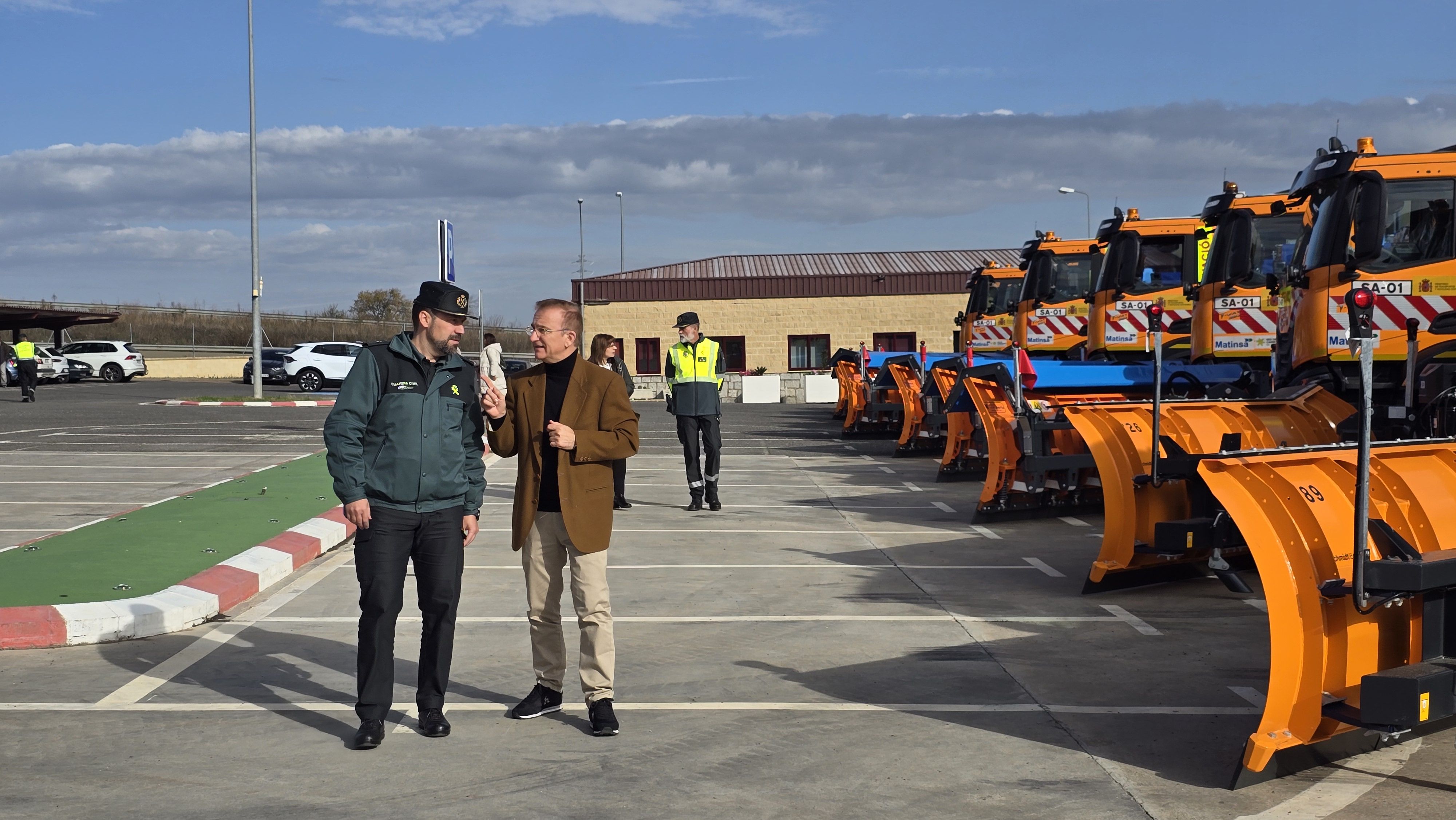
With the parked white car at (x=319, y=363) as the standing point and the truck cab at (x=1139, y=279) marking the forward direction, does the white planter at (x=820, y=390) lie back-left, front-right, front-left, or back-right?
front-left

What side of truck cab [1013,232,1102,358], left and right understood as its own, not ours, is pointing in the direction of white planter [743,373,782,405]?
right

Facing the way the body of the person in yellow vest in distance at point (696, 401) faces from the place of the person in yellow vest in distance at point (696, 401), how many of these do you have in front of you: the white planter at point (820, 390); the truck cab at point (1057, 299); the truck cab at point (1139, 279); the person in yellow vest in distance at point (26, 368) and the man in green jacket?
1

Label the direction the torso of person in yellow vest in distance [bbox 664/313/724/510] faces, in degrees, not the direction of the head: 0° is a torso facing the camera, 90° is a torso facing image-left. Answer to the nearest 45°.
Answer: approximately 0°

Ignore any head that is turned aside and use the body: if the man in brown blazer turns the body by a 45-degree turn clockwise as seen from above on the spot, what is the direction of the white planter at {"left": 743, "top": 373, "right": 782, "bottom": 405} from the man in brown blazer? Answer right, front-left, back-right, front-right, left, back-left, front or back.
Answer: right

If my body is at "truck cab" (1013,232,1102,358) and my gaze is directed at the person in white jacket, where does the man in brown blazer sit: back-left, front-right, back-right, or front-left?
front-left

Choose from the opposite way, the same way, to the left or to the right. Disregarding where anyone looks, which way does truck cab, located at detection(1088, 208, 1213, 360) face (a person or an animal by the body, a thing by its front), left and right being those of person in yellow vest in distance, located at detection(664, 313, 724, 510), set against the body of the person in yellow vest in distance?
to the right

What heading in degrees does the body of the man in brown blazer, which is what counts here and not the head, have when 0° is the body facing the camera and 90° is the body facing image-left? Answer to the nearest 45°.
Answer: approximately 45°

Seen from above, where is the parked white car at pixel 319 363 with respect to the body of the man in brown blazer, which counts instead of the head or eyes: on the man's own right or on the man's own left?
on the man's own right

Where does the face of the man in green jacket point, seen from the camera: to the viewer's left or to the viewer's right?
to the viewer's right

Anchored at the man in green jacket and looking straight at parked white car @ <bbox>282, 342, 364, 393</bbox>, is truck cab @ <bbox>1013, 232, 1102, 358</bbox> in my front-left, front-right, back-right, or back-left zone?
front-right

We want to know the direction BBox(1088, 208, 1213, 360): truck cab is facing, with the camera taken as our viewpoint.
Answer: facing to the left of the viewer
